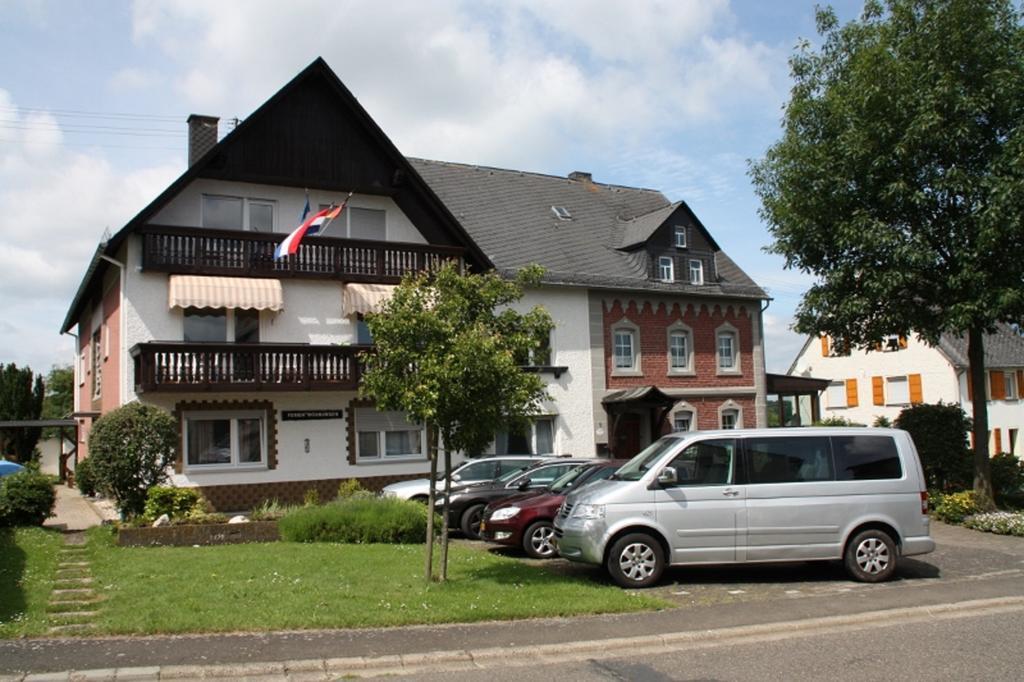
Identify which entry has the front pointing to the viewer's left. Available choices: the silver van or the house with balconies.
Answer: the silver van

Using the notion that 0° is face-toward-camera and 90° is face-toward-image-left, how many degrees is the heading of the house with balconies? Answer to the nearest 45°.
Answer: approximately 0°

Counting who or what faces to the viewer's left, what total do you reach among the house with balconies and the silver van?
1

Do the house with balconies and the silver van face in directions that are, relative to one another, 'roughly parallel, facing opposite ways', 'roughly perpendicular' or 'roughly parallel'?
roughly perpendicular

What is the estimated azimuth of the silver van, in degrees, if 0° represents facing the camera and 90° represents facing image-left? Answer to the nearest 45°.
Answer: approximately 90°

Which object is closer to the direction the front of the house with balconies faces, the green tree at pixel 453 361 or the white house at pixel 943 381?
the green tree

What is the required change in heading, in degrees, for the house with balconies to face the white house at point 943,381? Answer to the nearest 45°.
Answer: approximately 135° to its left
